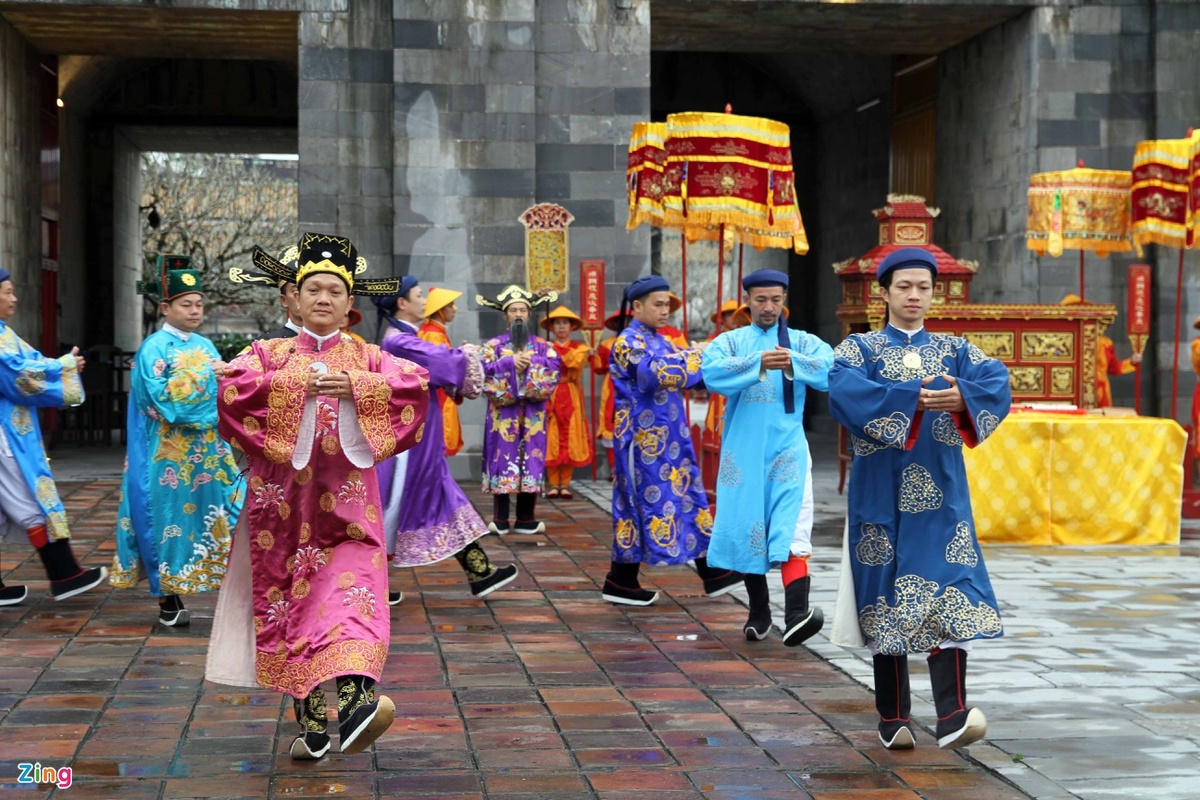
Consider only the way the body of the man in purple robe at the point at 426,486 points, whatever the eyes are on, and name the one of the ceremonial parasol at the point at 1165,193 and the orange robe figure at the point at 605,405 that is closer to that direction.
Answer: the ceremonial parasol

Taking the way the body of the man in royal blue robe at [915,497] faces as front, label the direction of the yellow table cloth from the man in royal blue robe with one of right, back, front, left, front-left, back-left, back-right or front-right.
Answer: back

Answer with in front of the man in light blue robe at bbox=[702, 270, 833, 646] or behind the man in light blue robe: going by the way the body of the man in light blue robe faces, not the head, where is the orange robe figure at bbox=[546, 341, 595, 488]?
behind

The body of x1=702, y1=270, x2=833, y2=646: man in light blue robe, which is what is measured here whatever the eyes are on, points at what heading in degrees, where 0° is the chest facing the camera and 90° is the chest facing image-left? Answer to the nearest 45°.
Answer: approximately 0°

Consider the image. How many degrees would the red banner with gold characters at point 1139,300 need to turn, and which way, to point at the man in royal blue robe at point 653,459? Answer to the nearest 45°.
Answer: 0° — it already faces them

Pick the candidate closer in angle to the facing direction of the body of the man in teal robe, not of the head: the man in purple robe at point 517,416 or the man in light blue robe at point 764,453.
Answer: the man in light blue robe

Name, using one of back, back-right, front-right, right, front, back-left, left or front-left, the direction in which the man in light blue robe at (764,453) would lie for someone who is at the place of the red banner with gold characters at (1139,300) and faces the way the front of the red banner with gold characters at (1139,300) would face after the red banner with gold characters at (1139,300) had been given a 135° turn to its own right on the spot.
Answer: back-left

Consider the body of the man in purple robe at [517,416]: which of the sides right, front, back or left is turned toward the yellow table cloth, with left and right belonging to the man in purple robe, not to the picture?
left

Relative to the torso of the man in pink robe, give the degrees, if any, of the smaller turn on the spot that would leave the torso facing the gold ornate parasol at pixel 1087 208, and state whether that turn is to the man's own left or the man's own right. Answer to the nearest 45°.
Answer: approximately 135° to the man's own left

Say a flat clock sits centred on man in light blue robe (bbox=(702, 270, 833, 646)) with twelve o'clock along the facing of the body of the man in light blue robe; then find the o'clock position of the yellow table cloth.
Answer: The yellow table cloth is roughly at 7 o'clock from the man in light blue robe.
